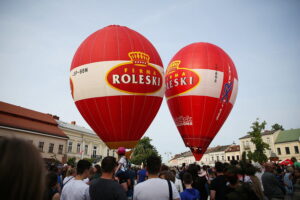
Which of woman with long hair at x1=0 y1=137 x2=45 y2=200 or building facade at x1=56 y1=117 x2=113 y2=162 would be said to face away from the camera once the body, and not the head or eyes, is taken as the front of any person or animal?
the woman with long hair

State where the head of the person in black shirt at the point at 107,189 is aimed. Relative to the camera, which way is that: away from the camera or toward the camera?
away from the camera

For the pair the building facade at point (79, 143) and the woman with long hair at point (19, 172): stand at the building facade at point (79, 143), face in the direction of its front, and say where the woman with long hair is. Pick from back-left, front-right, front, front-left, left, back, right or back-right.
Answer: front-right

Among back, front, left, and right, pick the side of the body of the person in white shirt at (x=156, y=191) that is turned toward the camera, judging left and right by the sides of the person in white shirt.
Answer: back

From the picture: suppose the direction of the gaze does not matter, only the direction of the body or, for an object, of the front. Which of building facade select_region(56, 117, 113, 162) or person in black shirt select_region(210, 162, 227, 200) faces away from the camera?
the person in black shirt

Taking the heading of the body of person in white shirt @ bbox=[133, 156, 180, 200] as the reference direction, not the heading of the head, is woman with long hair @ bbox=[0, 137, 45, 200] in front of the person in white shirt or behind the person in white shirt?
behind

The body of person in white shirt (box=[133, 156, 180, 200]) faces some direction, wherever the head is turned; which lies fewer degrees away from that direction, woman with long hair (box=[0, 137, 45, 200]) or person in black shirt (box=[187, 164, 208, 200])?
the person in black shirt

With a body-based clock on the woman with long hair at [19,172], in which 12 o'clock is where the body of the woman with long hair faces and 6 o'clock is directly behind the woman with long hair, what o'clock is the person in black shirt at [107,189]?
The person in black shirt is roughly at 1 o'clock from the woman with long hair.

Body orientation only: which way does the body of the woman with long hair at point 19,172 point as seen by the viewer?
away from the camera

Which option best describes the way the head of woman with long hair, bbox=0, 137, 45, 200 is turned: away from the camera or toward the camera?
away from the camera

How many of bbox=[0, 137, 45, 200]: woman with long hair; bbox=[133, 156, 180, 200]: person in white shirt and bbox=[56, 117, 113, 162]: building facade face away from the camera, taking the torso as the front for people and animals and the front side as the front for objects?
2

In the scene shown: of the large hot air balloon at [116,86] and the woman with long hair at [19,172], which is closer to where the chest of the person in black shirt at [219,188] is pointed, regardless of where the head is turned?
the large hot air balloon

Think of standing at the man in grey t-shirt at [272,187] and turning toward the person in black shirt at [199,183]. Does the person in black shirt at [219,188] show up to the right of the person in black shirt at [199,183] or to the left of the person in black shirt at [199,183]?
left

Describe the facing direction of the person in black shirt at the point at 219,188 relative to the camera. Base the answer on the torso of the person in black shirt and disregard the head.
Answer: away from the camera
